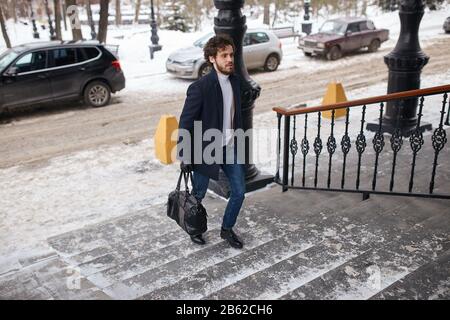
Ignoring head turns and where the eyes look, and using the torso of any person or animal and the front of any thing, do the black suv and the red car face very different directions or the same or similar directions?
same or similar directions

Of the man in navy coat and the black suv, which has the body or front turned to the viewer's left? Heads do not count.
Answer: the black suv

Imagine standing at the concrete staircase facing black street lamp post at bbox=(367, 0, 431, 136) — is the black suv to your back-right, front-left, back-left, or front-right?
front-left

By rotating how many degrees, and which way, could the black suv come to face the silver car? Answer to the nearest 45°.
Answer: approximately 135° to its right

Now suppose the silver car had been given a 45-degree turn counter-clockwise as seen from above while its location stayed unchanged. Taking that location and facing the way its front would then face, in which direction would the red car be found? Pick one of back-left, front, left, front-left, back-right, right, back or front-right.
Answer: back-left

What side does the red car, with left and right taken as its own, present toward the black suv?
front

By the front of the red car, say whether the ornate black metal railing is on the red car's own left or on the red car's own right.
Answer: on the red car's own left

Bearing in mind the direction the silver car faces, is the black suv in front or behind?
in front

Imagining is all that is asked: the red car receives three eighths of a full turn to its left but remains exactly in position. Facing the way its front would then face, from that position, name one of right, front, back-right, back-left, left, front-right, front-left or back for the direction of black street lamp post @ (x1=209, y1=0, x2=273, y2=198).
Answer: right

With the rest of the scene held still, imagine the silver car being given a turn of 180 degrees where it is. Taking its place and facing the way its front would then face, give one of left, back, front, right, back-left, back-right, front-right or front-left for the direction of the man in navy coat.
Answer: back-right

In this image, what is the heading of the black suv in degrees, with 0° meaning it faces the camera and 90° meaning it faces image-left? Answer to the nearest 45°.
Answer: approximately 90°

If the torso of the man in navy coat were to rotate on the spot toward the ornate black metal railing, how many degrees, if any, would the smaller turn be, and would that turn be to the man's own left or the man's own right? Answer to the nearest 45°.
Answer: approximately 90° to the man's own left

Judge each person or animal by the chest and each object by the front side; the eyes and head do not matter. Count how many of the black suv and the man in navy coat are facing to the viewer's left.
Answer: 1

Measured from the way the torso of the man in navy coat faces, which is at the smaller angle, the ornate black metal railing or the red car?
the ornate black metal railing

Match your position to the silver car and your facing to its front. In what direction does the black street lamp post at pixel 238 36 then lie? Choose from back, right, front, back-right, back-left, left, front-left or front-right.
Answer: front-left
